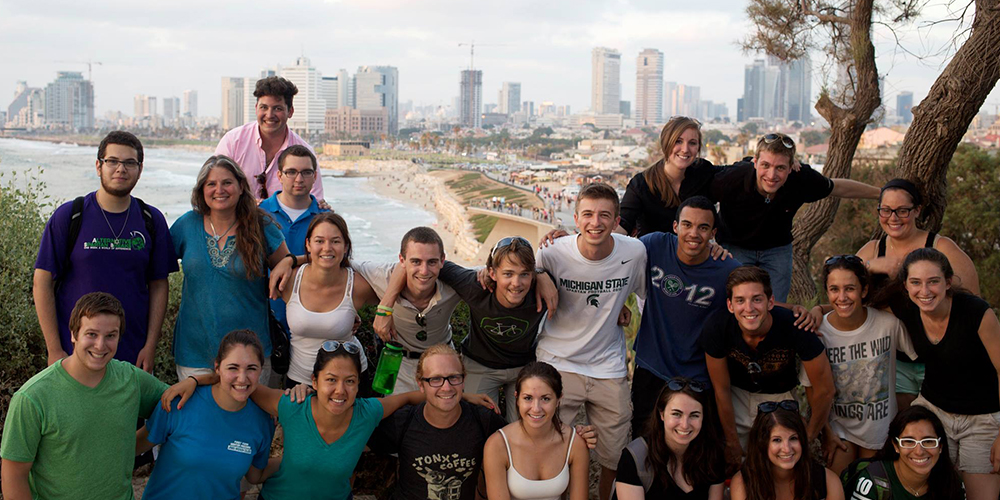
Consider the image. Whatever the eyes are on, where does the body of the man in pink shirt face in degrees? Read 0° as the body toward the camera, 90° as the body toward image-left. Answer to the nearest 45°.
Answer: approximately 0°
